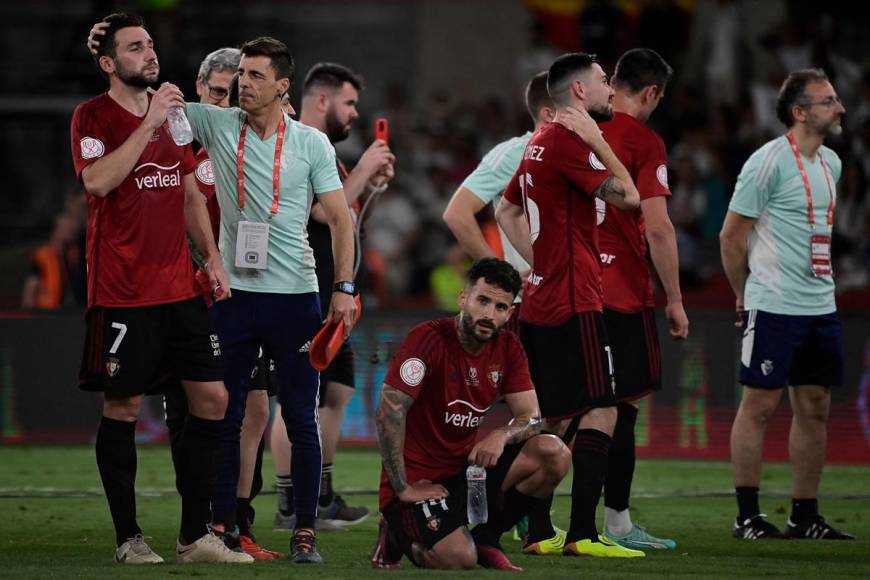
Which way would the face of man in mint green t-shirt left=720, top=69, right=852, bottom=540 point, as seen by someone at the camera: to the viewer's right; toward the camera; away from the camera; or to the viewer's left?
to the viewer's right

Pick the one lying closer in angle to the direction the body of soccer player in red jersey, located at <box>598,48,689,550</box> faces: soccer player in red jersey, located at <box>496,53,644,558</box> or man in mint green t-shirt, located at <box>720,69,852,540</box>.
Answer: the man in mint green t-shirt

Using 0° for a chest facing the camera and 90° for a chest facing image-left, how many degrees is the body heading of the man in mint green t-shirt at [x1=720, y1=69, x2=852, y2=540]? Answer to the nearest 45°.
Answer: approximately 315°

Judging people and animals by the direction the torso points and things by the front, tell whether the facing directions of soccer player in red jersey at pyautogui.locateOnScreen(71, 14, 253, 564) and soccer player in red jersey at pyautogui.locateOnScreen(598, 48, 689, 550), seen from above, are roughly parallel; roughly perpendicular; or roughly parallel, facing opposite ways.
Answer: roughly perpendicular

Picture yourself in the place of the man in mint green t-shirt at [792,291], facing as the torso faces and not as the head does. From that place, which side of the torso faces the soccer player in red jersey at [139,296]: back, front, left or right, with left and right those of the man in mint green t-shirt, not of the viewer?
right

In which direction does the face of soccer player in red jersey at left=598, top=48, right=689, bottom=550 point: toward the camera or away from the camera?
away from the camera

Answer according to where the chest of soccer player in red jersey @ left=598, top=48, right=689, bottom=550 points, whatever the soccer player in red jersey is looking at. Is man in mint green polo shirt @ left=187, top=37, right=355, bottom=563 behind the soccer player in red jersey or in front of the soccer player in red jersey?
behind

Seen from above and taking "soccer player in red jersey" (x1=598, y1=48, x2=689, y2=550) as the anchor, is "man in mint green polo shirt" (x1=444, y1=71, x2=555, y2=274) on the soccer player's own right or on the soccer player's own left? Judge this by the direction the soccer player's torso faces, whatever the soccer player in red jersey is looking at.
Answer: on the soccer player's own left

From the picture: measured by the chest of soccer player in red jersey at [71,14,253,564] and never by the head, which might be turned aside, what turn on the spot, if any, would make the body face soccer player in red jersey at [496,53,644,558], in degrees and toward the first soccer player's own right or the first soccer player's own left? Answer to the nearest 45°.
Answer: approximately 45° to the first soccer player's own left

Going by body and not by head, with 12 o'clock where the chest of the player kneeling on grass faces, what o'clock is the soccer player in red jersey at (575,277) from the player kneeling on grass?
The soccer player in red jersey is roughly at 9 o'clock from the player kneeling on grass.

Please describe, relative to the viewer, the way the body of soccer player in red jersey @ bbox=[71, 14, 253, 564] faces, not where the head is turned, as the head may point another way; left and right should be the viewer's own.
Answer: facing the viewer and to the right of the viewer

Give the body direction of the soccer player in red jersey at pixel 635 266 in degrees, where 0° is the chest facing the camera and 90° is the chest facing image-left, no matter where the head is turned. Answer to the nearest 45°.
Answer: approximately 225°

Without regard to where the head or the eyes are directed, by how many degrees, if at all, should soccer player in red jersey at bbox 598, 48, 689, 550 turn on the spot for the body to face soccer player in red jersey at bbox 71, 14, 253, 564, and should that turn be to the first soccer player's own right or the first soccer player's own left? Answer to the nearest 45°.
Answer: approximately 180°

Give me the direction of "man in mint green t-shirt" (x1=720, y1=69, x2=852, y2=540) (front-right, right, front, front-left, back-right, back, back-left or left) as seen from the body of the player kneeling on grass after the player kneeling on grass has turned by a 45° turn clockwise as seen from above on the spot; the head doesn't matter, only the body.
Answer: back-left
